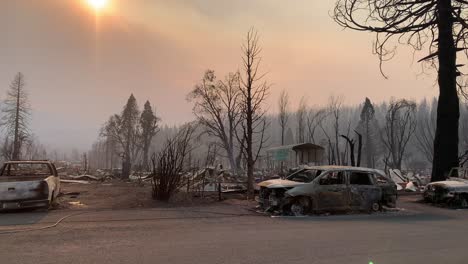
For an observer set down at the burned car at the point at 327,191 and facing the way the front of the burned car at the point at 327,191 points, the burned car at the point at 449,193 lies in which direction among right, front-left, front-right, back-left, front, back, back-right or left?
back

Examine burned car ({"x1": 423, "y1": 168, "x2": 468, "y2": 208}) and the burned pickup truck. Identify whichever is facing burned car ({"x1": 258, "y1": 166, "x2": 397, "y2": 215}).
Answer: burned car ({"x1": 423, "y1": 168, "x2": 468, "y2": 208})

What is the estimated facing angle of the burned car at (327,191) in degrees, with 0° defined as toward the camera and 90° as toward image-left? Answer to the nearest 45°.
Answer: approximately 45°

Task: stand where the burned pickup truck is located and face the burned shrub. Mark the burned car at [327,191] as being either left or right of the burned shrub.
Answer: right

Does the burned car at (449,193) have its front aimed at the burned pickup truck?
yes
